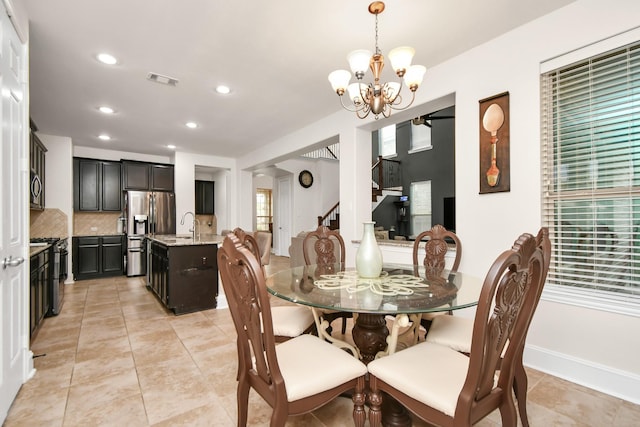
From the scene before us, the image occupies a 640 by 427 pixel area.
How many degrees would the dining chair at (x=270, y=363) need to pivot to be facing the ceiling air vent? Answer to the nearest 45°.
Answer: approximately 90° to its left

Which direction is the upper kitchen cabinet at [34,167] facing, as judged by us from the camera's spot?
facing to the right of the viewer

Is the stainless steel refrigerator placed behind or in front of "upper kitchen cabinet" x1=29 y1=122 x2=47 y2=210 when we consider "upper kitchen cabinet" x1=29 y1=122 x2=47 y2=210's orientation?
in front

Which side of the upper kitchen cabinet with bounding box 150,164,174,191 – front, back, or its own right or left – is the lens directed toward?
front

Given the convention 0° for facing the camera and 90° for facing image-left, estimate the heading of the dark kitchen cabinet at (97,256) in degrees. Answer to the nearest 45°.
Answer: approximately 0°

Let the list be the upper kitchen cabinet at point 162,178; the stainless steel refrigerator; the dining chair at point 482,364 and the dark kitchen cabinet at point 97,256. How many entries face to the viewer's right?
0

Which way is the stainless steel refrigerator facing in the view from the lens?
facing the viewer

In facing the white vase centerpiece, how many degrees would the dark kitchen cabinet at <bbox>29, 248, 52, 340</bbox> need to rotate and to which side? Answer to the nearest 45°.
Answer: approximately 45° to its right

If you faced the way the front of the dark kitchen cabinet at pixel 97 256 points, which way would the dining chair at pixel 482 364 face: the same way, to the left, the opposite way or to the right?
the opposite way

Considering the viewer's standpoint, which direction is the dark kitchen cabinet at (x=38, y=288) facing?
facing to the right of the viewer

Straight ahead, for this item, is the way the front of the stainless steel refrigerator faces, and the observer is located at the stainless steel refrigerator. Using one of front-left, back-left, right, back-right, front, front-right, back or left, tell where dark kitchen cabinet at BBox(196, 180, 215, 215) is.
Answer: back-left

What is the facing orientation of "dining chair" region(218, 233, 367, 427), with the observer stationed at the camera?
facing away from the viewer and to the right of the viewer

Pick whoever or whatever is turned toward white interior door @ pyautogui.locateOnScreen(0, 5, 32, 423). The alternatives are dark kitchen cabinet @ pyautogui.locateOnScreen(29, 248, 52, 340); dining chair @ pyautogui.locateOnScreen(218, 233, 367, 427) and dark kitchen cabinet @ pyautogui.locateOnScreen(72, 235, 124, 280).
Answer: dark kitchen cabinet @ pyautogui.locateOnScreen(72, 235, 124, 280)

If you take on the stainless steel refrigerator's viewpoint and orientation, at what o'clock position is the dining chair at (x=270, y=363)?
The dining chair is roughly at 12 o'clock from the stainless steel refrigerator.

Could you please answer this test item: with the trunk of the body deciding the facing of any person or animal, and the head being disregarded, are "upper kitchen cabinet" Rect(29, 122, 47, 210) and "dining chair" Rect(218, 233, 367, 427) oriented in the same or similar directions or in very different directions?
same or similar directions

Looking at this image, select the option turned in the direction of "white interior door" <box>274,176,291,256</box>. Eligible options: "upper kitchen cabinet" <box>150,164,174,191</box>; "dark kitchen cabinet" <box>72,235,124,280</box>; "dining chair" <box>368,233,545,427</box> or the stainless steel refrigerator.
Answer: the dining chair

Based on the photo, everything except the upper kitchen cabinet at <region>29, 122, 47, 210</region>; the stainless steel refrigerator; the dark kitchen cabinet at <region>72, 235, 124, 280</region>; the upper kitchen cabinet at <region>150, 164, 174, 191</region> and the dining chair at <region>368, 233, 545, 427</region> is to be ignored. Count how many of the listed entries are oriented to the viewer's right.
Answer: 1

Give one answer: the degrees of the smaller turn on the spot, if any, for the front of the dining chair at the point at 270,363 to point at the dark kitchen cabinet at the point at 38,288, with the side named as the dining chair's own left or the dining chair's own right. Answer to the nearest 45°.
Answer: approximately 90° to the dining chair's own left

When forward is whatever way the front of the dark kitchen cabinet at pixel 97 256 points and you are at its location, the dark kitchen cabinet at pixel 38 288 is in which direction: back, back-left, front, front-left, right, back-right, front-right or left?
front

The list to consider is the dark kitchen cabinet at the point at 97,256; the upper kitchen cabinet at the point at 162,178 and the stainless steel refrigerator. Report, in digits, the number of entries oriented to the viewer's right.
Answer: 0

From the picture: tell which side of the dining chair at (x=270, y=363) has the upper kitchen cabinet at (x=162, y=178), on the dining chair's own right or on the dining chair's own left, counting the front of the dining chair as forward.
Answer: on the dining chair's own left

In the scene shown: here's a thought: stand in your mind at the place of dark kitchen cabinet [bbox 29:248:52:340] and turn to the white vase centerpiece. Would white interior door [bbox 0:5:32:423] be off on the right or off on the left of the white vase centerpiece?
right
